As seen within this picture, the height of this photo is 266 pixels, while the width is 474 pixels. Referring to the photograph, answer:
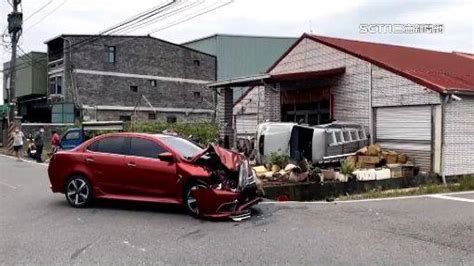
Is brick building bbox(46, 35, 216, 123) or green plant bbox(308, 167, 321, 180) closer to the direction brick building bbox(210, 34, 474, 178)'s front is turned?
the green plant

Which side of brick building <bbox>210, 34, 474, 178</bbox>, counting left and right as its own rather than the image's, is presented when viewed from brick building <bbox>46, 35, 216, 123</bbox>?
right

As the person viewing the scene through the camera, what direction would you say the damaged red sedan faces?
facing the viewer and to the right of the viewer

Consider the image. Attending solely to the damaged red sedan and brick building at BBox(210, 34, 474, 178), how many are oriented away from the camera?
0

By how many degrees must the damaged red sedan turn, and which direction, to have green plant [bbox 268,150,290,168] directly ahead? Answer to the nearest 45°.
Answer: approximately 90° to its left

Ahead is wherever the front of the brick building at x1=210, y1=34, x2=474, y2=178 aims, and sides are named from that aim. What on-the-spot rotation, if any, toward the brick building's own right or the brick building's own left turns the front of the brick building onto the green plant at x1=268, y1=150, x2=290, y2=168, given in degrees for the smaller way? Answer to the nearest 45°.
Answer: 0° — it already faces it

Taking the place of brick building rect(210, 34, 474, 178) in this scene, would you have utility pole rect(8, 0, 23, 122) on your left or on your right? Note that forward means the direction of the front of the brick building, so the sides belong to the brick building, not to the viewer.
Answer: on your right

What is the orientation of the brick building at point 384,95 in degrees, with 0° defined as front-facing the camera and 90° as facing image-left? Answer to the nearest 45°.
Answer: approximately 45°

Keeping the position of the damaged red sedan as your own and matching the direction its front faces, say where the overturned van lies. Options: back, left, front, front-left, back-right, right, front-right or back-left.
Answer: left

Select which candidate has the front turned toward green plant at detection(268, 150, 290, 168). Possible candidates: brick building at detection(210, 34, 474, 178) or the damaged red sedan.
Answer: the brick building

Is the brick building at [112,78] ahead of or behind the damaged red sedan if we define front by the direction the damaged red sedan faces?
behind
